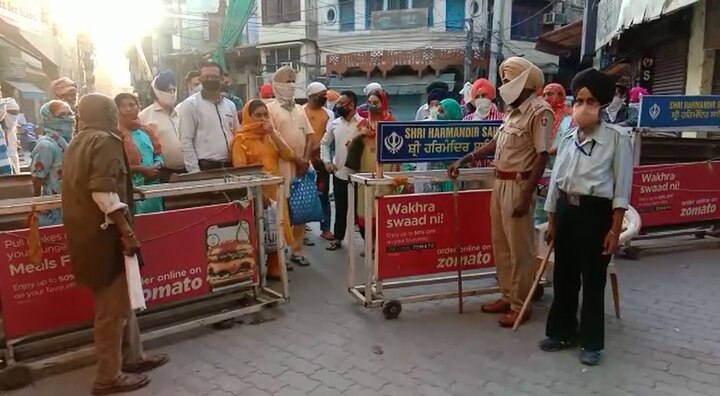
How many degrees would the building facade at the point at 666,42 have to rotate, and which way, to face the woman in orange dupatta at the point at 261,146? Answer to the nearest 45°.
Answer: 0° — it already faces them

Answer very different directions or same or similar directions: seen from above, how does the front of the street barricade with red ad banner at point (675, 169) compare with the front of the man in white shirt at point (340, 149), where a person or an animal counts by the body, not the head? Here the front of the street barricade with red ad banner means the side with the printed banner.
same or similar directions

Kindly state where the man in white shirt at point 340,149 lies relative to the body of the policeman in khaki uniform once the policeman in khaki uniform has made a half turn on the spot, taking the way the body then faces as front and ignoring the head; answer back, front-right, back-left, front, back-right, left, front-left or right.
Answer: left

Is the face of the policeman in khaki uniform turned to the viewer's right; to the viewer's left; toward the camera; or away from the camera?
to the viewer's left

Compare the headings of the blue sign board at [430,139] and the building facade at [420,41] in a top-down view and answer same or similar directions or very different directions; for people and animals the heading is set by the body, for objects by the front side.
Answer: same or similar directions

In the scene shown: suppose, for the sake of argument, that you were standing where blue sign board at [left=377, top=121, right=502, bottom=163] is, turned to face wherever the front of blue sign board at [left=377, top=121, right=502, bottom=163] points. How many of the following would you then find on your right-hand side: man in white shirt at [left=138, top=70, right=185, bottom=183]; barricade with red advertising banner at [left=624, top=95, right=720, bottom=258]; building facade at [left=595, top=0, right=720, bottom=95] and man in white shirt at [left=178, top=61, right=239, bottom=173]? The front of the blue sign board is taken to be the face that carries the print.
2

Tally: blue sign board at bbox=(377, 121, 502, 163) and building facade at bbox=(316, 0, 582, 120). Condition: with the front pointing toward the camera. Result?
2

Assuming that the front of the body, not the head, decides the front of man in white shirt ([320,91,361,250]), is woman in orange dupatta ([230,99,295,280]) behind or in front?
in front

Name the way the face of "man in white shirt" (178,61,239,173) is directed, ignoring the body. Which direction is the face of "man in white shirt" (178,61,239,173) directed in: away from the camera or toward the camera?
toward the camera

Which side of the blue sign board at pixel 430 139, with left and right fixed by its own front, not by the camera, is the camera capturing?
front

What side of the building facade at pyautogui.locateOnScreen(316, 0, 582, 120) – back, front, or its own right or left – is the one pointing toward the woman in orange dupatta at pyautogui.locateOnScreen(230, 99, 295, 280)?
front

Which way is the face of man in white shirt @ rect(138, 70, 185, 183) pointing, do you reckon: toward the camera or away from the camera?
toward the camera

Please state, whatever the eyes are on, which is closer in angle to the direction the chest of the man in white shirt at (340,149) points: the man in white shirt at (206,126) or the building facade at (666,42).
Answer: the man in white shirt

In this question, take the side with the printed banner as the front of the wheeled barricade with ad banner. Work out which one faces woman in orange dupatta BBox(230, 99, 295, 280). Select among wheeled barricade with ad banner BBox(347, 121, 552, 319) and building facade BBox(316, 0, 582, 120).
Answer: the building facade

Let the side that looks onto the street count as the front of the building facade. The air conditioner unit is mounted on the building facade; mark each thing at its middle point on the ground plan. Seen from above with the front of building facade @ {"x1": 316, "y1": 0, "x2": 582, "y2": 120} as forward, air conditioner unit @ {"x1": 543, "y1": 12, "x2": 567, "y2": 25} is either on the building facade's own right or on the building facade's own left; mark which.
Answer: on the building facade's own left

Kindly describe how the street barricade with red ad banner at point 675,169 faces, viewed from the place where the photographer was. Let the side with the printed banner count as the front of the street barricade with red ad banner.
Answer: facing the viewer

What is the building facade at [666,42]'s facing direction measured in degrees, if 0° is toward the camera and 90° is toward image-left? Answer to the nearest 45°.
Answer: approximately 45°

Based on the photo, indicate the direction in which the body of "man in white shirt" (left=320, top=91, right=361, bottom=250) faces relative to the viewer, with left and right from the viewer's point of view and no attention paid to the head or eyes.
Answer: facing the viewer and to the left of the viewer
